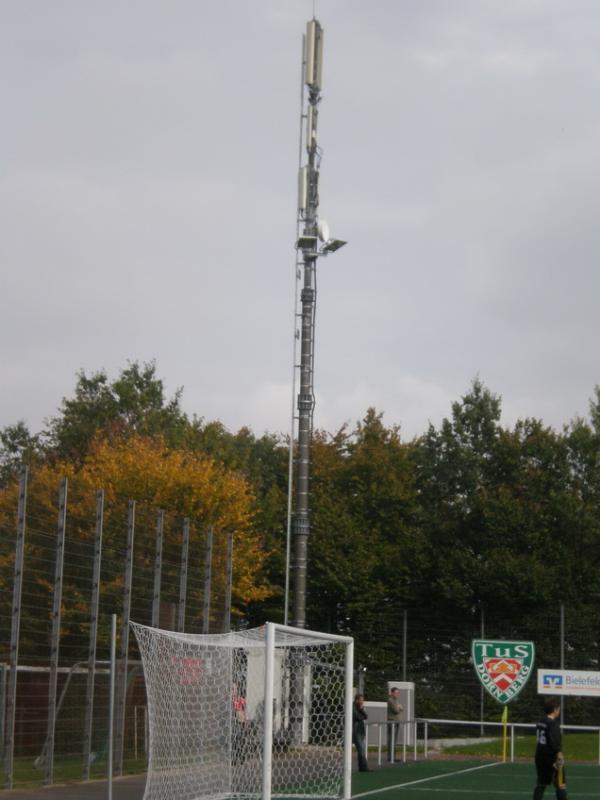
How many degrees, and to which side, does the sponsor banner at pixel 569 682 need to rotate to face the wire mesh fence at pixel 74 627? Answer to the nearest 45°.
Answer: approximately 45° to its right

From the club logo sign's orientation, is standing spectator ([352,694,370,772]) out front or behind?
out front

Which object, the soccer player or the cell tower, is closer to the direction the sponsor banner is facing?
the soccer player

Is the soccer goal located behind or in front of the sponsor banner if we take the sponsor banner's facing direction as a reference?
in front

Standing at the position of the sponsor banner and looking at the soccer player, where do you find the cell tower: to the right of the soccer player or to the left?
right

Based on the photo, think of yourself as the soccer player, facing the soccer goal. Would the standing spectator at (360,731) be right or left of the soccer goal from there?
right

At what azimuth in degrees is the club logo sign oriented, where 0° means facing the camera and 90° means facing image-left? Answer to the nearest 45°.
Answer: approximately 0°

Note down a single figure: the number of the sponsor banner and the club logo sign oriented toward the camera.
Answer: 2

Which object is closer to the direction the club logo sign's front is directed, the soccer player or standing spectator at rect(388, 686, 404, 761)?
the soccer player
